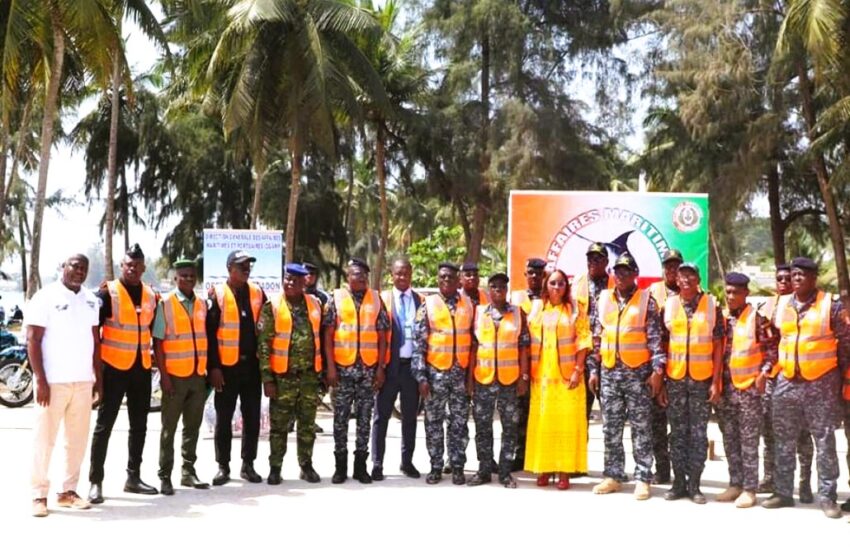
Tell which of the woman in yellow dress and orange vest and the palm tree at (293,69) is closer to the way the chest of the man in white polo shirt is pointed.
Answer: the woman in yellow dress and orange vest

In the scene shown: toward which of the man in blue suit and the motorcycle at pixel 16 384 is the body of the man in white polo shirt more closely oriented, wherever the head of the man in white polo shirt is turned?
the man in blue suit

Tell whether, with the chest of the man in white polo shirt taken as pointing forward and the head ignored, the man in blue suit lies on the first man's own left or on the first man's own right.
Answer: on the first man's own left

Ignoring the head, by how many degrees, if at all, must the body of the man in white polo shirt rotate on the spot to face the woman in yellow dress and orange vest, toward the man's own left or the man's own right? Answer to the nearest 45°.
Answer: approximately 45° to the man's own left

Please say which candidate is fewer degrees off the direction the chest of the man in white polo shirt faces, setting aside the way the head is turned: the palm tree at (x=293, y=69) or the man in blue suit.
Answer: the man in blue suit

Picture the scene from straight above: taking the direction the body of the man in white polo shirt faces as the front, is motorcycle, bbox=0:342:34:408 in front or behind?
behind

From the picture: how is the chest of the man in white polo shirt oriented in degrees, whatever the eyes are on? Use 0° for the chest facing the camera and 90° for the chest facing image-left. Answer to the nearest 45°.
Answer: approximately 315°

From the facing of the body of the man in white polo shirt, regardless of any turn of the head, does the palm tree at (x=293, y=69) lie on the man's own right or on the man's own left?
on the man's own left

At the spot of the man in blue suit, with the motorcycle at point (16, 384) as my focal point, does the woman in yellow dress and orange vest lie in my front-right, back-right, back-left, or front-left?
back-right
